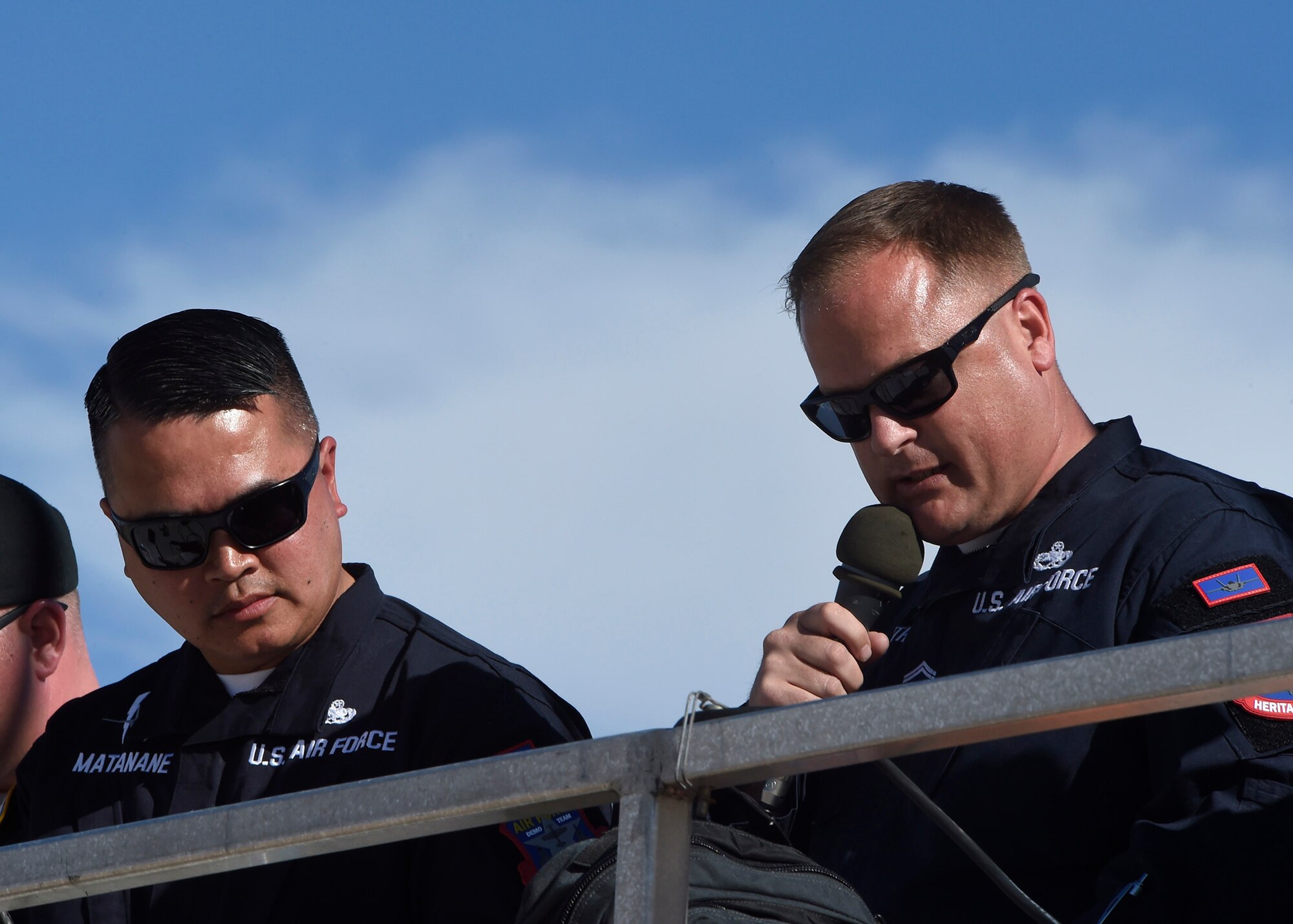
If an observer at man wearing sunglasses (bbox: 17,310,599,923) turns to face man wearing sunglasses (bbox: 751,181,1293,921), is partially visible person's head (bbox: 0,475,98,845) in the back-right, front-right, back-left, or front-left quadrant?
back-left

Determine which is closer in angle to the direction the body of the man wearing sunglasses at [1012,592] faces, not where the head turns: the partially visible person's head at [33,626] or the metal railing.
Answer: the metal railing

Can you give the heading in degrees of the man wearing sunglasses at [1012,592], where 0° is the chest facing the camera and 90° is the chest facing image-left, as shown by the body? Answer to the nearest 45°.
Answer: approximately 45°

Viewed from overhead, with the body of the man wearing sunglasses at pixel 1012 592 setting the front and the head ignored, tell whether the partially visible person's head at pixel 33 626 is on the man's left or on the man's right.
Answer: on the man's right
